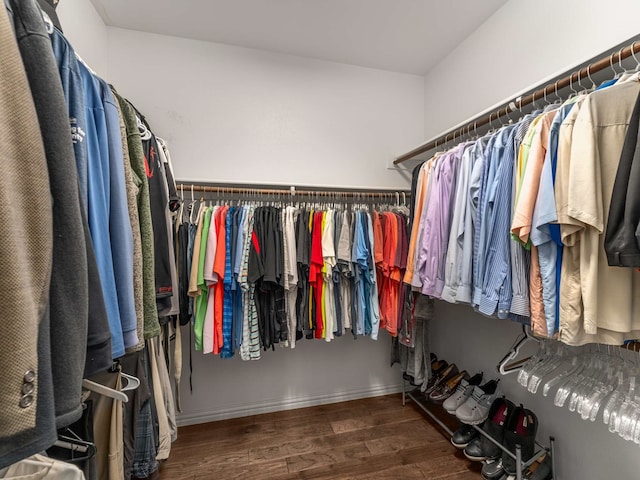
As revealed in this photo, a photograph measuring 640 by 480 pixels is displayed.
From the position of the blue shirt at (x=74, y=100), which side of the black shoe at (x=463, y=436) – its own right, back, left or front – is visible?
front

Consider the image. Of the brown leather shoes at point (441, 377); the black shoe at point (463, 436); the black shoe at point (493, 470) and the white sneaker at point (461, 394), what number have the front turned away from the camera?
0

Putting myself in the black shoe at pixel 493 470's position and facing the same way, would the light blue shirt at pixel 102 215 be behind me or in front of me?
in front

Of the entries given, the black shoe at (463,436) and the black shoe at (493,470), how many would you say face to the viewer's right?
0

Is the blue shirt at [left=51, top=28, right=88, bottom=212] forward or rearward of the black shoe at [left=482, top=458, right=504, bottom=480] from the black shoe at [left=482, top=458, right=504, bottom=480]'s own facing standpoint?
forward
